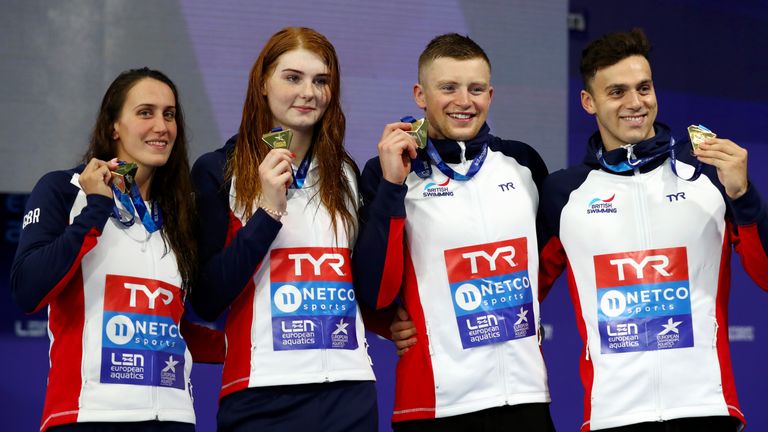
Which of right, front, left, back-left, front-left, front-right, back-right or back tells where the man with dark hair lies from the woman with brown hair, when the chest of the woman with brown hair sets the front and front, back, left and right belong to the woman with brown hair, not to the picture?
front-left

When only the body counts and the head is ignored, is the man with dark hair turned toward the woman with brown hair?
no

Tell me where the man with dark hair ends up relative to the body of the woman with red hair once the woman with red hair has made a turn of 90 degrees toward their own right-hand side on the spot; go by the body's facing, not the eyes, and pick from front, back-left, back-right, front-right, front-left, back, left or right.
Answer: back-left

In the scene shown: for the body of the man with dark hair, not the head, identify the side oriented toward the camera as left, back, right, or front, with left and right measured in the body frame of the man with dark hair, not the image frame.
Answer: front

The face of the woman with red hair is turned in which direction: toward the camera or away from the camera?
toward the camera

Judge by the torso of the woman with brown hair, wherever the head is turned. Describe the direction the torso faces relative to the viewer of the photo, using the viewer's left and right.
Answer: facing the viewer and to the right of the viewer

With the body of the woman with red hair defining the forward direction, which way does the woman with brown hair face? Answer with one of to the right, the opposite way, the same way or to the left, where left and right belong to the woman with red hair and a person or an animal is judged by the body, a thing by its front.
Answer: the same way
